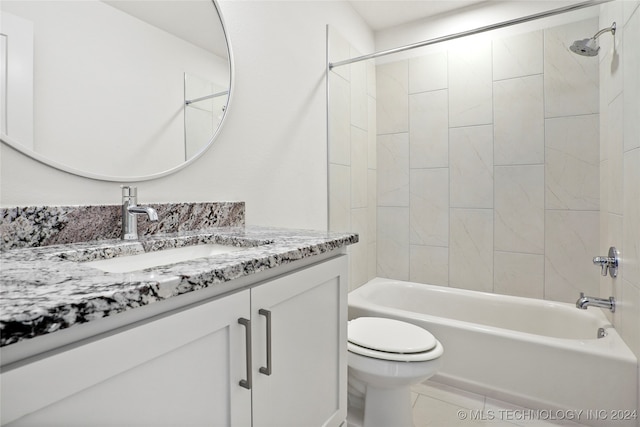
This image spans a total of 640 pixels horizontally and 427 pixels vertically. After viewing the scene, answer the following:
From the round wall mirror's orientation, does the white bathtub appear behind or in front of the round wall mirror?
in front

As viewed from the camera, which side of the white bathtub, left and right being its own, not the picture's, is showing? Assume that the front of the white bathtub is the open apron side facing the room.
front

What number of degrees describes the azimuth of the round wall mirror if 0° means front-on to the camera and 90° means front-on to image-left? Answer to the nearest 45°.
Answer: approximately 315°

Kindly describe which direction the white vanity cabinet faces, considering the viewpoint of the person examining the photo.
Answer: facing the viewer and to the right of the viewer

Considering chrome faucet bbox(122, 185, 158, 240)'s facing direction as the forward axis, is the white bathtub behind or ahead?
ahead

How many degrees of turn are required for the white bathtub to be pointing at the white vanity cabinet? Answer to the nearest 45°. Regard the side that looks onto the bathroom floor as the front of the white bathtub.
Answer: approximately 45° to its right

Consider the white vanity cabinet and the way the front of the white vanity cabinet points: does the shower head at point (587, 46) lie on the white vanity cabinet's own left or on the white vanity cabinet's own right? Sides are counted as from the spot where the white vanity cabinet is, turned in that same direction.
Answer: on the white vanity cabinet's own left

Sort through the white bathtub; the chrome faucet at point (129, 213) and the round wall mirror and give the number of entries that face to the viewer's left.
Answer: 0

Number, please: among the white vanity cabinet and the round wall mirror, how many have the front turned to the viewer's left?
0

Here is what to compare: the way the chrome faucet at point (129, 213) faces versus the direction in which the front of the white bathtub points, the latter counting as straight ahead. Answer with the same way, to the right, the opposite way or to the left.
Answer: to the left

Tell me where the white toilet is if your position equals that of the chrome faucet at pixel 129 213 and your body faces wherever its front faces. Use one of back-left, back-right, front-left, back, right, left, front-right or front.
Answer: front-left

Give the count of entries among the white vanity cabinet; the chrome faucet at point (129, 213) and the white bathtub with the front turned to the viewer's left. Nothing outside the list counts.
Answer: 0

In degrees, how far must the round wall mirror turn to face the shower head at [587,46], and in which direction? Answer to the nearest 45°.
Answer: approximately 45° to its left

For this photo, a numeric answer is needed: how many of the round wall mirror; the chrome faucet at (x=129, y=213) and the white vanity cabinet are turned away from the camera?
0

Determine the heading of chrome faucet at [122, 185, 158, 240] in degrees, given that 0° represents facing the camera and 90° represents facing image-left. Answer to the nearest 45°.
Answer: approximately 315°

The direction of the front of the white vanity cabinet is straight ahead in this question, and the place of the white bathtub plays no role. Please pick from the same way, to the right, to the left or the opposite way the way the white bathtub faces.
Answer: to the right
